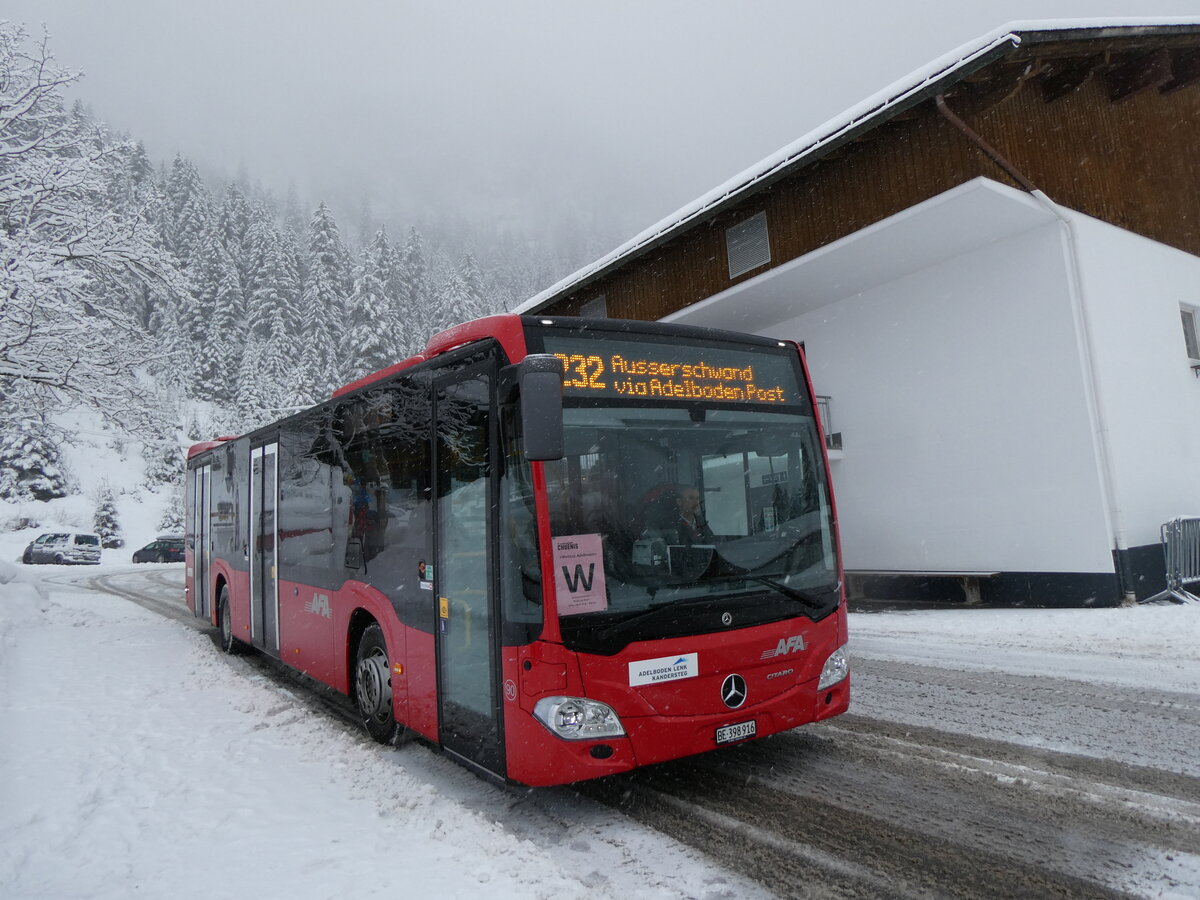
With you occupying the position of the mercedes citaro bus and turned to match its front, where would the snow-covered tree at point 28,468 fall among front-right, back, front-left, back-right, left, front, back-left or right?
back

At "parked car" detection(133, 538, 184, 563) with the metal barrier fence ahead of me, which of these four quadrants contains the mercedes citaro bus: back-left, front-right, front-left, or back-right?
front-right

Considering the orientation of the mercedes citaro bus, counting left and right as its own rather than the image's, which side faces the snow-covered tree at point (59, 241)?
back

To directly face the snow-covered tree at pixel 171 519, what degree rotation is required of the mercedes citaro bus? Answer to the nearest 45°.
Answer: approximately 180°

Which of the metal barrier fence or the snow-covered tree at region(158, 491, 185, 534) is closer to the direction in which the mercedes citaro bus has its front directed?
the metal barrier fence

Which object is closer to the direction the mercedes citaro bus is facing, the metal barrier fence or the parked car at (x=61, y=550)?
the metal barrier fence

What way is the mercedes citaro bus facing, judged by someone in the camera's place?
facing the viewer and to the right of the viewer

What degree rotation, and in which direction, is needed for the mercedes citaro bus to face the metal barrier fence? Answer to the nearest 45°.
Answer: approximately 90° to its left

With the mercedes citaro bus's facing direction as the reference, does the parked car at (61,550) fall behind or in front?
behind

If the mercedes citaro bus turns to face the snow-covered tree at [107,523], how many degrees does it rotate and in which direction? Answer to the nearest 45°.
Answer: approximately 180°

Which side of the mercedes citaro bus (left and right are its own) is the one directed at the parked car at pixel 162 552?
back
